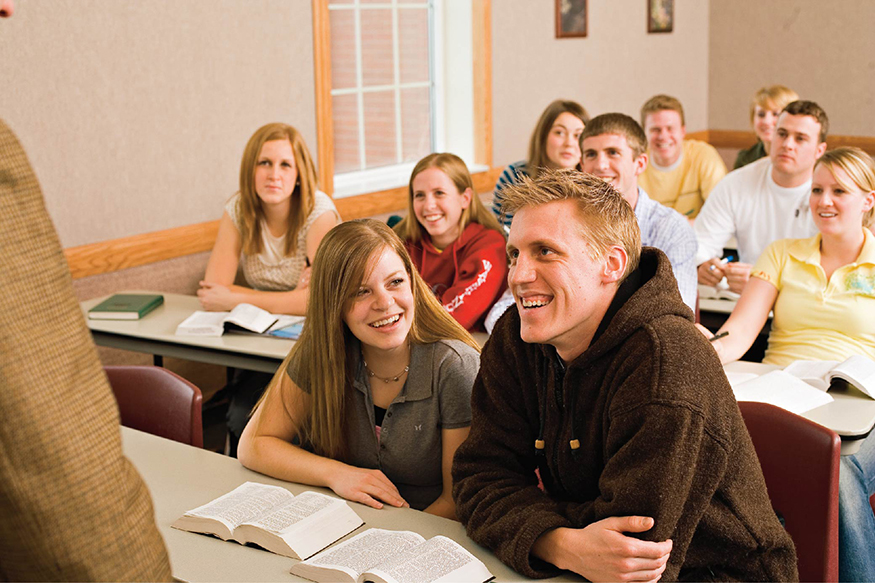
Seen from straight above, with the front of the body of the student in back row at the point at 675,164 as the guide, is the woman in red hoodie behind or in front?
in front

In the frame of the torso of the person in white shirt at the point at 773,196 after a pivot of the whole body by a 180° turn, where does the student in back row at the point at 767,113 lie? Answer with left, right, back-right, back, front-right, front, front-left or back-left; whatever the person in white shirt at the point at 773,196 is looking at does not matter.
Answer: front-left

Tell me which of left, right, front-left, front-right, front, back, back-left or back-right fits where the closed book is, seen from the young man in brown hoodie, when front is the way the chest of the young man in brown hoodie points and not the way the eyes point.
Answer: right

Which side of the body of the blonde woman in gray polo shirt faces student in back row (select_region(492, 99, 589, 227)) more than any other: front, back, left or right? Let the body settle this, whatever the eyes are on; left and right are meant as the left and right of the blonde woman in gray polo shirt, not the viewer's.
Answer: back

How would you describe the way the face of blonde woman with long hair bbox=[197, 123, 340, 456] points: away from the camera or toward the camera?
toward the camera

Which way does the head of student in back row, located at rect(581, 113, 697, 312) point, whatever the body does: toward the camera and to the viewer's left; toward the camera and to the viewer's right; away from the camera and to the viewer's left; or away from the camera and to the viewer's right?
toward the camera and to the viewer's left

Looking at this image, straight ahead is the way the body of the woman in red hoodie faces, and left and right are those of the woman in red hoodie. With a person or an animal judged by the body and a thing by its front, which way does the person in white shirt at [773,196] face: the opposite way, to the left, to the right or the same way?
the same way

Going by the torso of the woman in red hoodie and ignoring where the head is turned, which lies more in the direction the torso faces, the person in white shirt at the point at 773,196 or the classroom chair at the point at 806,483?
the classroom chair

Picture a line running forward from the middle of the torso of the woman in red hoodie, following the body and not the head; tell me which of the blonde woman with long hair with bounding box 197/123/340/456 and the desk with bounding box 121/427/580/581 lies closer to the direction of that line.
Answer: the desk

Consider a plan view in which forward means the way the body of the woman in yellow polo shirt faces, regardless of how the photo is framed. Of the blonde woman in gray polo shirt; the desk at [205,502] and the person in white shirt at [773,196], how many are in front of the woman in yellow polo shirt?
2

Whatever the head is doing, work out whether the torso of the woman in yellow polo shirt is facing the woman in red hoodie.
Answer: no

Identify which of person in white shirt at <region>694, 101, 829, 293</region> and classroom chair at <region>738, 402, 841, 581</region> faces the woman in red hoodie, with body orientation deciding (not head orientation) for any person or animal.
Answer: the person in white shirt

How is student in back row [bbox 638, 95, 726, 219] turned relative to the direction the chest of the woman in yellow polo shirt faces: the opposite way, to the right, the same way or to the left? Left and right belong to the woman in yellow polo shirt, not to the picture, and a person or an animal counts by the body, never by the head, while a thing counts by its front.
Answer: the same way

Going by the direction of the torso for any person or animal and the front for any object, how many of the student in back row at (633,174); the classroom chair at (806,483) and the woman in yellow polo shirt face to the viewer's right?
0

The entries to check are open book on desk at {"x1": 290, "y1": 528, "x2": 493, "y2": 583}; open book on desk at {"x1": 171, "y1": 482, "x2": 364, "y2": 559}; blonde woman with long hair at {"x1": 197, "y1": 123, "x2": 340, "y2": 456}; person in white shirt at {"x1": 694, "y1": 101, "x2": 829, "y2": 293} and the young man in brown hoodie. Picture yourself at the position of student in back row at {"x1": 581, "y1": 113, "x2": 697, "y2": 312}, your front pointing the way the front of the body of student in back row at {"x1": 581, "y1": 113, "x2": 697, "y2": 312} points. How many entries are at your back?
1

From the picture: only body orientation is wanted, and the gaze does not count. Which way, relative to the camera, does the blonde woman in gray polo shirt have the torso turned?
toward the camera
